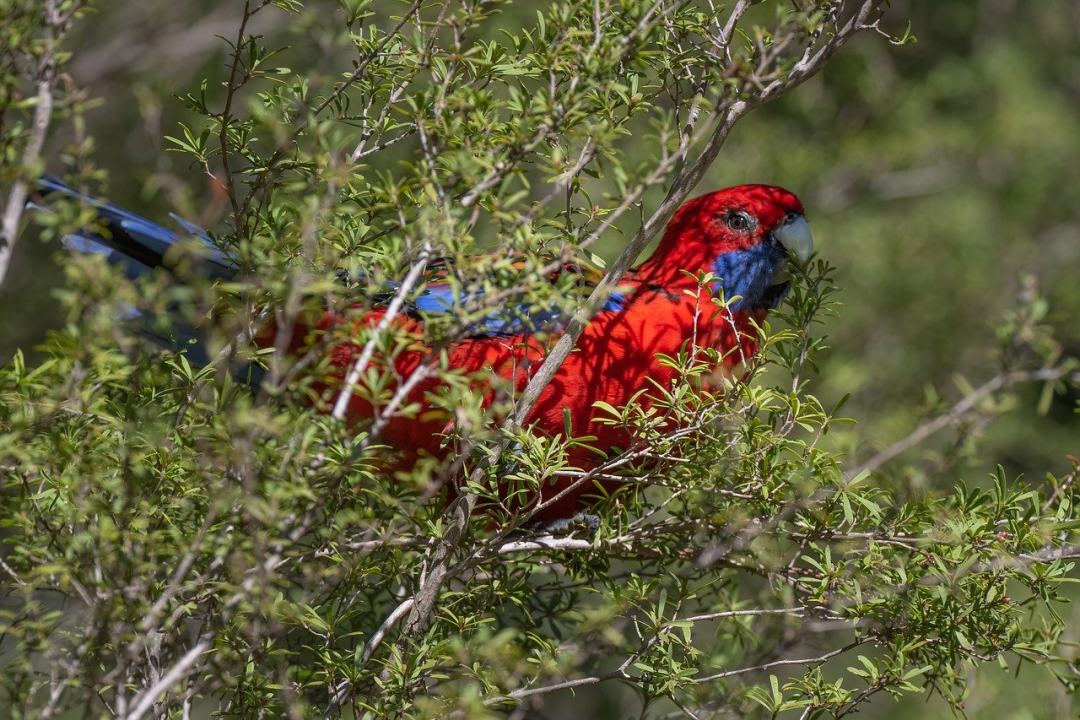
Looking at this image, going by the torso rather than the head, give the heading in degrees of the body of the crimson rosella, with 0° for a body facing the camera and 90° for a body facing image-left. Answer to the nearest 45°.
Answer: approximately 270°
